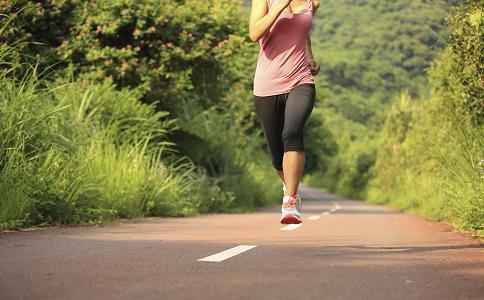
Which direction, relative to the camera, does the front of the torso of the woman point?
toward the camera

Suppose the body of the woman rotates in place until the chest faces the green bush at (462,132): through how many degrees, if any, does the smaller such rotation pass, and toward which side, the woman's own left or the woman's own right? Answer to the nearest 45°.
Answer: approximately 135° to the woman's own left
